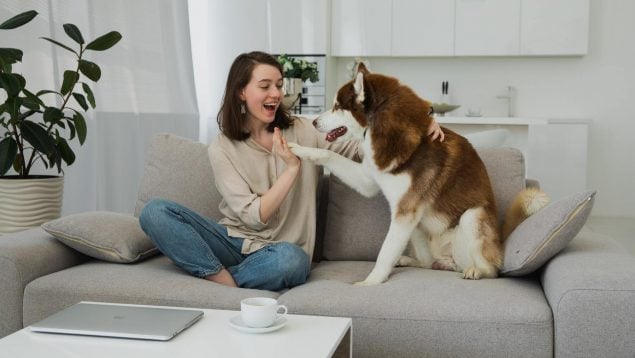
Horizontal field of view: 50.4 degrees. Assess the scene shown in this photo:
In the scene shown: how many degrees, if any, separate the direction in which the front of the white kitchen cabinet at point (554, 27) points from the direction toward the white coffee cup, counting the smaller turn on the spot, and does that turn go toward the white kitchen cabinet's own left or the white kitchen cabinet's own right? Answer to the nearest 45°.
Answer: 0° — it already faces it

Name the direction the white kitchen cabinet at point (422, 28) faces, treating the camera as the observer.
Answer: facing the viewer

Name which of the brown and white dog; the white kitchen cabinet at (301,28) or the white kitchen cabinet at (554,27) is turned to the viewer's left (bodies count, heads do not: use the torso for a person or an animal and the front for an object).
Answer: the brown and white dog

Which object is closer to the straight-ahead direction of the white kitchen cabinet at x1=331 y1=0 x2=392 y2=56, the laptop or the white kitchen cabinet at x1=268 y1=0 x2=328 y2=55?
the laptop

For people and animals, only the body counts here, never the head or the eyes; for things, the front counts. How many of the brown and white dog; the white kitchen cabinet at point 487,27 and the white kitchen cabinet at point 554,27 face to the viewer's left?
1

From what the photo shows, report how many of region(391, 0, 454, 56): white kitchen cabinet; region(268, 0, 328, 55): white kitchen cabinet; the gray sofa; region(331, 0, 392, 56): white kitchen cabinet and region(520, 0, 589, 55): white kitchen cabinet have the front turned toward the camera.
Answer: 5

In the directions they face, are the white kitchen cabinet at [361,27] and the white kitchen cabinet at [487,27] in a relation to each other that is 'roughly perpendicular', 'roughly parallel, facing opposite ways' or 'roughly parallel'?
roughly parallel

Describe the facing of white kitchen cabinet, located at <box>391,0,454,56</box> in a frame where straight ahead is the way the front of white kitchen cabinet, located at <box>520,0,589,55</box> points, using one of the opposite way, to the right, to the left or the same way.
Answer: the same way

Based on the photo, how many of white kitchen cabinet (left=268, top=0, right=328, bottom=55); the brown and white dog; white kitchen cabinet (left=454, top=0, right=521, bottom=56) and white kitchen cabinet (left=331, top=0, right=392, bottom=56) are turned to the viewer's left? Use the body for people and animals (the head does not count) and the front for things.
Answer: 1

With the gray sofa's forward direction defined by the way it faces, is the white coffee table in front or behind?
in front

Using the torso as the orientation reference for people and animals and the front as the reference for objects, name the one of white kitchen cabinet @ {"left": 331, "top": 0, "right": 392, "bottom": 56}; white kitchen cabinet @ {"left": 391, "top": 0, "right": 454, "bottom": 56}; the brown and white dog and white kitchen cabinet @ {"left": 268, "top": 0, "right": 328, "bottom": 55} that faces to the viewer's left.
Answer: the brown and white dog

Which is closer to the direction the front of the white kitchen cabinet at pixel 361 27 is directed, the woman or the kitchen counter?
the woman

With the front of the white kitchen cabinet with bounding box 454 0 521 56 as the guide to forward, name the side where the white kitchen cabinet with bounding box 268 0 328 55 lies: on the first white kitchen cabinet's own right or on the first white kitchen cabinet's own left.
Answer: on the first white kitchen cabinet's own right

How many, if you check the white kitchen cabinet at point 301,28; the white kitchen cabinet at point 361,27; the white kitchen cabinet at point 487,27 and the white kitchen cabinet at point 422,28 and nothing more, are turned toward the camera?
4

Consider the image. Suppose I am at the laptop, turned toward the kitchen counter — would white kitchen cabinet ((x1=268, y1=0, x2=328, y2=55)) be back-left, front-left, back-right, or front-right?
front-left

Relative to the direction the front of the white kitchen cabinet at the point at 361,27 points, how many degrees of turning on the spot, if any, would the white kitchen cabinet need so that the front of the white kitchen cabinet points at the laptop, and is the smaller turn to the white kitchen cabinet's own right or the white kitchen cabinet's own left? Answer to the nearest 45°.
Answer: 0° — it already faces it

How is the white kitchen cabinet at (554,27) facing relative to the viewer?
toward the camera

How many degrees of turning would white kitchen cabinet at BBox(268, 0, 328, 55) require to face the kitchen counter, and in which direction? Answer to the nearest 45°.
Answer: approximately 90° to its left

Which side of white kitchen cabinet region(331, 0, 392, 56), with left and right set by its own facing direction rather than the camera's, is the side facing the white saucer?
front
